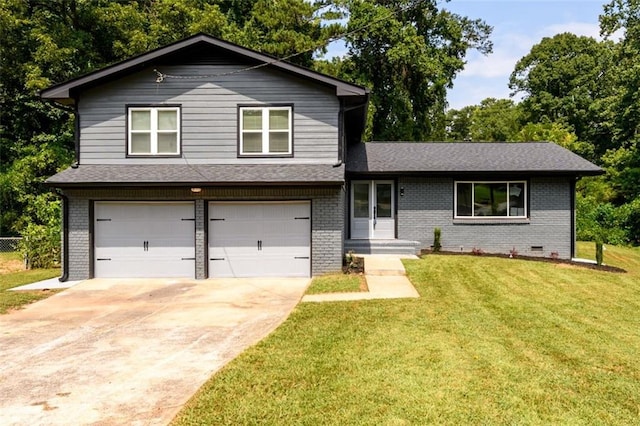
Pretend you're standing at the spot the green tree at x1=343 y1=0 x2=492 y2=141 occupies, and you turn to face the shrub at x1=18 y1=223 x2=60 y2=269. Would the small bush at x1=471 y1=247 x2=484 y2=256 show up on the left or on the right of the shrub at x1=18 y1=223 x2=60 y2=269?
left

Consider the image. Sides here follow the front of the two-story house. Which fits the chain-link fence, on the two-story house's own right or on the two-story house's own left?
on the two-story house's own right

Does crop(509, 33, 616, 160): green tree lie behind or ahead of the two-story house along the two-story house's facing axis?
behind

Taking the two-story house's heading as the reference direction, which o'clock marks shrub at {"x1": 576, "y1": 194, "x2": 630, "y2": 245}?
The shrub is roughly at 8 o'clock from the two-story house.

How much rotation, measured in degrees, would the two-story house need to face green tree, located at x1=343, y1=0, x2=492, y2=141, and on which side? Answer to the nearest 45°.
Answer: approximately 135° to its left

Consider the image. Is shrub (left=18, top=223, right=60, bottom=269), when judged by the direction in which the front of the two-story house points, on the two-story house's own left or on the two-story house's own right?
on the two-story house's own right

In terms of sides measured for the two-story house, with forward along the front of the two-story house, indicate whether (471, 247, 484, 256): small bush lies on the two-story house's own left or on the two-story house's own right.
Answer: on the two-story house's own left
